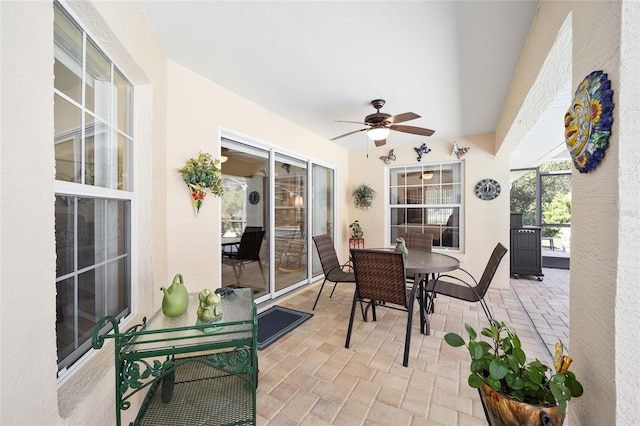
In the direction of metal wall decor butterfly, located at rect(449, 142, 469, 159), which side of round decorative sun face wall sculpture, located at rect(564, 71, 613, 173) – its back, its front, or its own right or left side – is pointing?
right

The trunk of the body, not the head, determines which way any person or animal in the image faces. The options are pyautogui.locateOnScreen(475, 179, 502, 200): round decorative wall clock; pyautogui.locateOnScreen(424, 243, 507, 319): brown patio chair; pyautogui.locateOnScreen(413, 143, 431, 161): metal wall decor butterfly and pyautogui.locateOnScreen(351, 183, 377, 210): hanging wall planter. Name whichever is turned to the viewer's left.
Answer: the brown patio chair

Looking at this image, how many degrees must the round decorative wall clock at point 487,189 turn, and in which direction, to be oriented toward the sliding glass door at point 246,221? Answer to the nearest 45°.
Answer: approximately 45° to its right

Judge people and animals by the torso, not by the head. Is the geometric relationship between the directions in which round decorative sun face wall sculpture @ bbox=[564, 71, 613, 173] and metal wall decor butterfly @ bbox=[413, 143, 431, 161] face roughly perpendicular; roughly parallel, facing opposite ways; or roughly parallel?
roughly perpendicular

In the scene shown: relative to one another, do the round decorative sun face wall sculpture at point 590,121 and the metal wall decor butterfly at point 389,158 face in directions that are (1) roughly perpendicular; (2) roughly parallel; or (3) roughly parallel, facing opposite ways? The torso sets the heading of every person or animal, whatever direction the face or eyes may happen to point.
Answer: roughly perpendicular

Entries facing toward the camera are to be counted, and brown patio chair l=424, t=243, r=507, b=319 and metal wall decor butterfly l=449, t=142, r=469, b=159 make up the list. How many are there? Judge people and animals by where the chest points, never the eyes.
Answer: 1

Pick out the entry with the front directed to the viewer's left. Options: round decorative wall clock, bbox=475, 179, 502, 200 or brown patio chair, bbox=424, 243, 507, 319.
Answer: the brown patio chair

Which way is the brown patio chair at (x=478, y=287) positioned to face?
to the viewer's left

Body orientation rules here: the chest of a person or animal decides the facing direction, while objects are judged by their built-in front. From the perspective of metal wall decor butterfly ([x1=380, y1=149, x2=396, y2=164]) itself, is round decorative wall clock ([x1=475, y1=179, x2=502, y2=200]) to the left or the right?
on its left

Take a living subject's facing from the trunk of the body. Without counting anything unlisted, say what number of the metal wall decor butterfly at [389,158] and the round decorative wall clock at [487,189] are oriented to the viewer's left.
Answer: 0

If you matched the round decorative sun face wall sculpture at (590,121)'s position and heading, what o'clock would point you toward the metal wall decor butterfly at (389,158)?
The metal wall decor butterfly is roughly at 3 o'clock from the round decorative sun face wall sculpture.

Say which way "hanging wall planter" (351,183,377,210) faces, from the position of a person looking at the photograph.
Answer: facing the viewer

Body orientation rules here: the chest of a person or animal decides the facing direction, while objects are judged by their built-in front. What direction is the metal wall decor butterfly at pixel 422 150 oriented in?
toward the camera

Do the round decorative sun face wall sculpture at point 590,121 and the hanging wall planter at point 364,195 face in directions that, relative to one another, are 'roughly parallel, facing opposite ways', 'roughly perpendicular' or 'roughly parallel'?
roughly perpendicular

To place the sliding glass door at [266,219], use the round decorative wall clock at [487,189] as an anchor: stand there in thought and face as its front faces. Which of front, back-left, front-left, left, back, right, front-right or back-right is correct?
front-right

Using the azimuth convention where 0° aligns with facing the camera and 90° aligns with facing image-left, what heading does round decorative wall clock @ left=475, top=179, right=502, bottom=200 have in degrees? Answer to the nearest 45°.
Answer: approximately 0°

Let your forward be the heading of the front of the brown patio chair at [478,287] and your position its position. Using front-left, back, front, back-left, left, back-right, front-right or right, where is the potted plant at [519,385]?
left

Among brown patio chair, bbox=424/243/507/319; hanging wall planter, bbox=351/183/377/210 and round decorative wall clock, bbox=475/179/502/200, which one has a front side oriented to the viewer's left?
the brown patio chair

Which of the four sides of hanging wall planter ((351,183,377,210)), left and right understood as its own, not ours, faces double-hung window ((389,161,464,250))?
left
